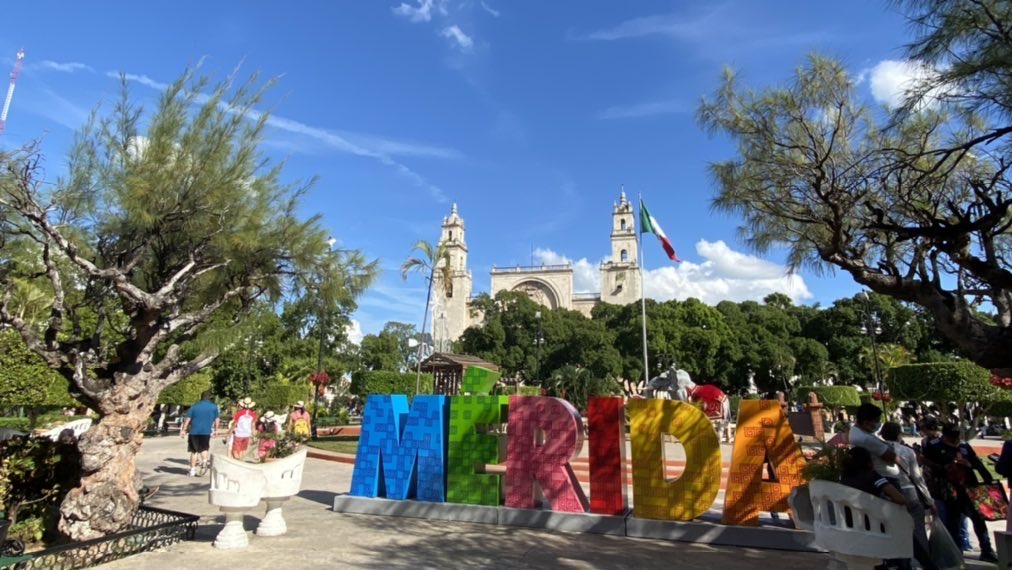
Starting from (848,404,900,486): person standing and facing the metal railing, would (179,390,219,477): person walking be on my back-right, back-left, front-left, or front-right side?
front-right

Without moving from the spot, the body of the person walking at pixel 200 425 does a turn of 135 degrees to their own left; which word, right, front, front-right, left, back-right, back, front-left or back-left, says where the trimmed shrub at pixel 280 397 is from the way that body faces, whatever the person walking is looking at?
back-right

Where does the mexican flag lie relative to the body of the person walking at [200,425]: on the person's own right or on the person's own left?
on the person's own right

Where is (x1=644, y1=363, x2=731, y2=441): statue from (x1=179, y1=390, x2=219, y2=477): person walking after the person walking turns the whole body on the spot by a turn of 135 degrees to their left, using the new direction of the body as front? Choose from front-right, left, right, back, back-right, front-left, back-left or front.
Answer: back-left

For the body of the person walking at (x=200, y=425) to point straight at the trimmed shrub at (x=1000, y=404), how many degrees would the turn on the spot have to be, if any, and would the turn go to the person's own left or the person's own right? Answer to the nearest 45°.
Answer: approximately 90° to the person's own right

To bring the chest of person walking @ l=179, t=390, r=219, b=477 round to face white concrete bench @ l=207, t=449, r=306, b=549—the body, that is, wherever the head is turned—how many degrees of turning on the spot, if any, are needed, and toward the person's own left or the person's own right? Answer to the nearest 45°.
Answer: approximately 180°

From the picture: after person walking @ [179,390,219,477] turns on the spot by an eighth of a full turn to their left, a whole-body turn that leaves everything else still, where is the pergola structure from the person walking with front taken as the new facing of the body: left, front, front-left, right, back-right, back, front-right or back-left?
right

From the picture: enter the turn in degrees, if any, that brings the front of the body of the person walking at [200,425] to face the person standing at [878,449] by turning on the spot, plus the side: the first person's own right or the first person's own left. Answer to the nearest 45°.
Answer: approximately 135° to the first person's own right

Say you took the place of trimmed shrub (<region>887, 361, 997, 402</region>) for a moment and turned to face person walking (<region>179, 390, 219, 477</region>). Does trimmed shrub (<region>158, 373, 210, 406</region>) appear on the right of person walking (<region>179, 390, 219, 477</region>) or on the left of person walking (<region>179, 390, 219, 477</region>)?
right

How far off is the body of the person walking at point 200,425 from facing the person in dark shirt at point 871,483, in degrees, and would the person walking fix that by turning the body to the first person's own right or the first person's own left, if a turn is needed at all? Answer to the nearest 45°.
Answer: approximately 135° to the first person's own right

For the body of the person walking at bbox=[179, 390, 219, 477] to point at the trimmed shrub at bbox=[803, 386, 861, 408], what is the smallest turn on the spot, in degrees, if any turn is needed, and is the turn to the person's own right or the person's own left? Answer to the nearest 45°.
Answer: approximately 90° to the person's own right

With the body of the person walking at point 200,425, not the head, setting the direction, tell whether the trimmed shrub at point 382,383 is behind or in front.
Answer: in front

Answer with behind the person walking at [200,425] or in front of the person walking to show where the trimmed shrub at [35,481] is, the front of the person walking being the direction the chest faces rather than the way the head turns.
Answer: behind

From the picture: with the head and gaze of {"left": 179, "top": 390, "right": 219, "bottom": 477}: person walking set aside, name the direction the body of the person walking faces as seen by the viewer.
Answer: away from the camera

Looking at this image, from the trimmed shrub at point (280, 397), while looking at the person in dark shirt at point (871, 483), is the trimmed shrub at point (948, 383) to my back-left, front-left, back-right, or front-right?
front-left

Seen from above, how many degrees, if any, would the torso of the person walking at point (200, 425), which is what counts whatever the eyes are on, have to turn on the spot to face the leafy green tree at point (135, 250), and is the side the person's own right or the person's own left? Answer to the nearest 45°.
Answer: approximately 180°

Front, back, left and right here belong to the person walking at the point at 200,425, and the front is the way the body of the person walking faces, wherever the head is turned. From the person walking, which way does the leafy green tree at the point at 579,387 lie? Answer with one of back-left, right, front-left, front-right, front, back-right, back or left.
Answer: front-right

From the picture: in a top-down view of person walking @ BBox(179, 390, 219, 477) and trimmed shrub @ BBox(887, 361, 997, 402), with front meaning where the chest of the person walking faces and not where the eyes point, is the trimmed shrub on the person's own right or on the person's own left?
on the person's own right
